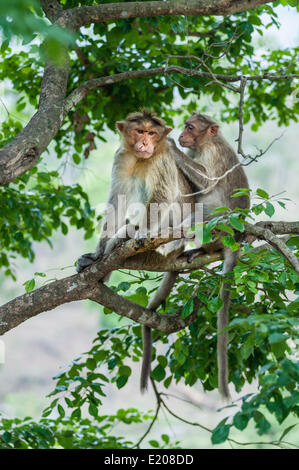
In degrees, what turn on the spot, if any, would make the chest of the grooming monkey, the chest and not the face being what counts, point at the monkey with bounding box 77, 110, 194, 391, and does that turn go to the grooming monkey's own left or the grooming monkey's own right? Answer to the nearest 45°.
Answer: approximately 45° to the grooming monkey's own left

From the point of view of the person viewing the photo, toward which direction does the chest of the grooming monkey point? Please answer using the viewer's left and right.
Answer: facing to the left of the viewer
